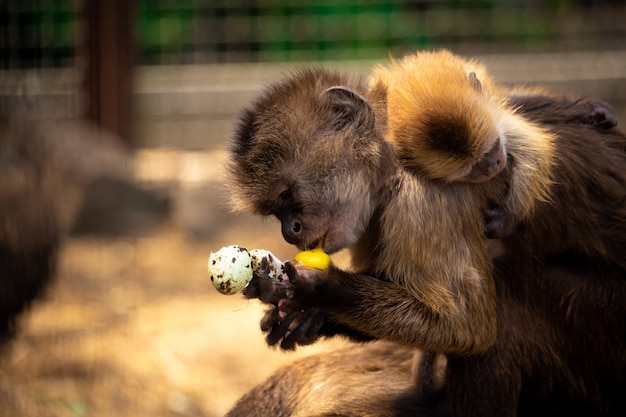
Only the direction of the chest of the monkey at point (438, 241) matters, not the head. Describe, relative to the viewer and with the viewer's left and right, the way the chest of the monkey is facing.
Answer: facing to the left of the viewer
